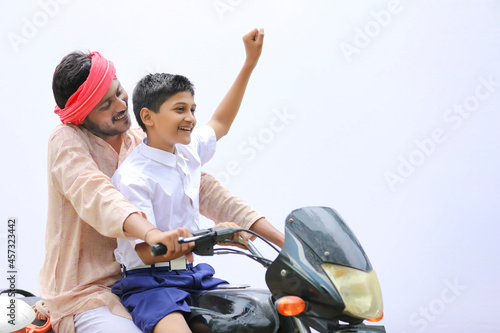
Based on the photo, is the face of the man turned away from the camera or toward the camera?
toward the camera

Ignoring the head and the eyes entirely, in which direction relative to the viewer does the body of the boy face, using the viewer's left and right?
facing the viewer and to the right of the viewer

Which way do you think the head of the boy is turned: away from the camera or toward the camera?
toward the camera
